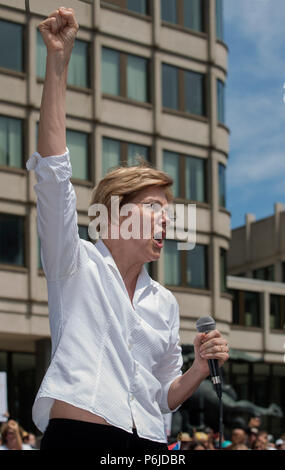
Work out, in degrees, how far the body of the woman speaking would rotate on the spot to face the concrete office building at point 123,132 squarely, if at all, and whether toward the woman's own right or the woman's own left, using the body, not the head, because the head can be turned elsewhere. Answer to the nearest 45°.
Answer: approximately 135° to the woman's own left

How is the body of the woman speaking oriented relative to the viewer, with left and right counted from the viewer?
facing the viewer and to the right of the viewer

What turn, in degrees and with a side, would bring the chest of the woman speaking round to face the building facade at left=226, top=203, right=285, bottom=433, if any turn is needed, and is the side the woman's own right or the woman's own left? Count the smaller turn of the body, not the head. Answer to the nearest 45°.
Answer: approximately 135° to the woman's own left
